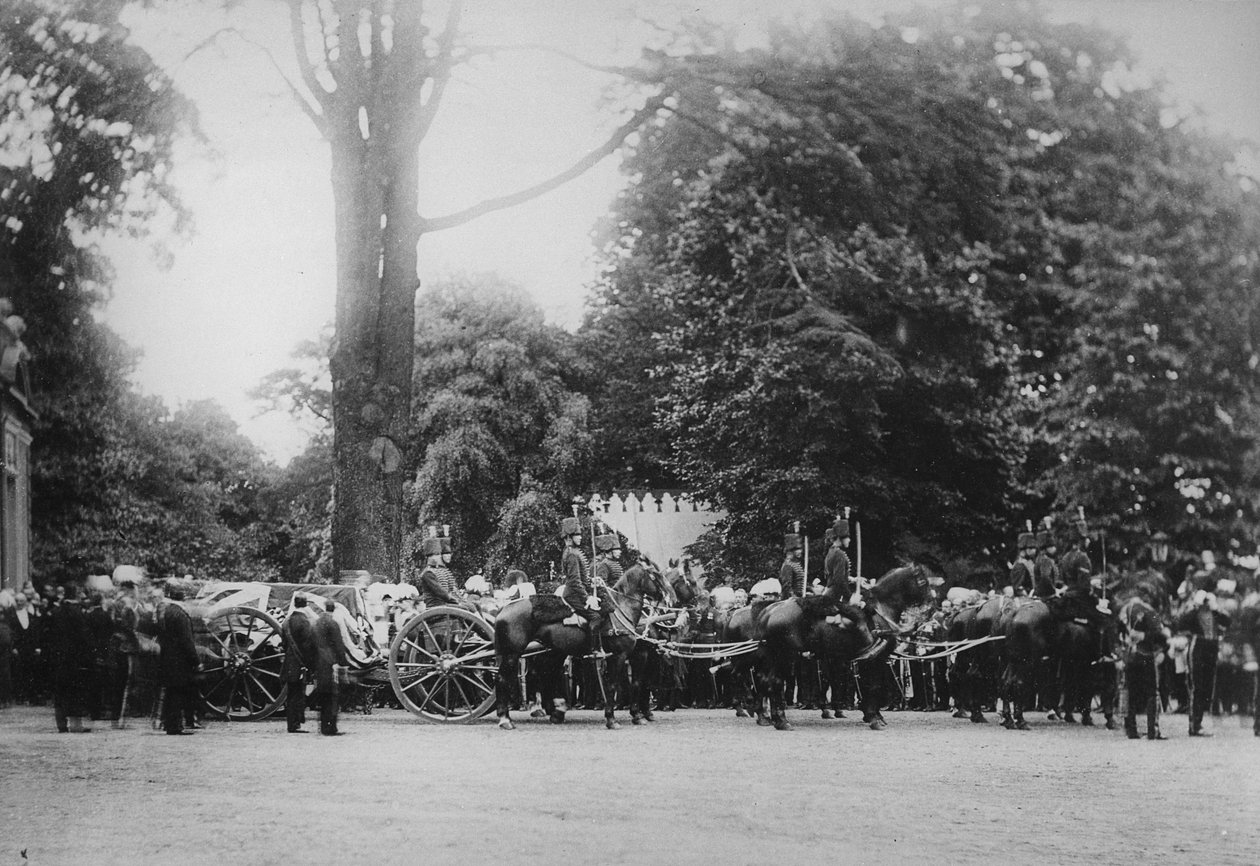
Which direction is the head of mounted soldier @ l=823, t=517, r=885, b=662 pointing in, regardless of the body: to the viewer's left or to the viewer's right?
to the viewer's right

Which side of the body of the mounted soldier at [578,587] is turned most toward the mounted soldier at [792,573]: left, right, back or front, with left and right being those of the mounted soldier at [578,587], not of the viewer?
front

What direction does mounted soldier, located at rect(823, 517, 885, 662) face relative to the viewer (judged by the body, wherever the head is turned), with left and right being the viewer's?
facing to the right of the viewer

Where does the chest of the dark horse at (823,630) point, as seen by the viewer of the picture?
to the viewer's right

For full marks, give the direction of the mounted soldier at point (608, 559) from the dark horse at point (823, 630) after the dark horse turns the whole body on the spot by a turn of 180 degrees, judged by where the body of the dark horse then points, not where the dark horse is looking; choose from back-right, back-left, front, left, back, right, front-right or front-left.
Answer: front

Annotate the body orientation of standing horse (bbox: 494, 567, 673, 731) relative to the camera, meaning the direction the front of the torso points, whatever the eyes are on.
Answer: to the viewer's right

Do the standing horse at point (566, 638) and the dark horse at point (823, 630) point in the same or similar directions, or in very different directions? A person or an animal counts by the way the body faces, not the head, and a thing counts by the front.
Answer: same or similar directions

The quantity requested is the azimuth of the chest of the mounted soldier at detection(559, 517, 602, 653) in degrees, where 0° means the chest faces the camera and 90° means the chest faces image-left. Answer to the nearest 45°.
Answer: approximately 270°

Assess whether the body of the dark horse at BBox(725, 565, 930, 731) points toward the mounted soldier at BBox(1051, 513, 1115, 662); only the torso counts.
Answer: yes

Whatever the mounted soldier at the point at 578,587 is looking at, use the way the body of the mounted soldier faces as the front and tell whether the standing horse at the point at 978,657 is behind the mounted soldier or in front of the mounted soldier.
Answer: in front

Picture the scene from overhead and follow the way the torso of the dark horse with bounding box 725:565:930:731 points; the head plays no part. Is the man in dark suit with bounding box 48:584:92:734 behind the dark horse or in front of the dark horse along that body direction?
behind

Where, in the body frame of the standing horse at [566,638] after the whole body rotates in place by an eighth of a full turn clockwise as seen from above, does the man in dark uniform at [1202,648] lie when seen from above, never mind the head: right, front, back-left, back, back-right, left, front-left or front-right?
front-left
